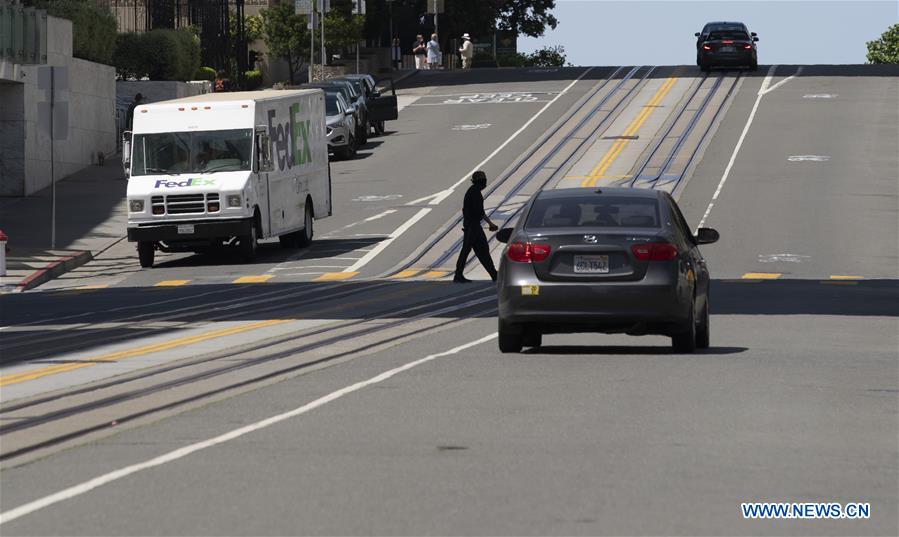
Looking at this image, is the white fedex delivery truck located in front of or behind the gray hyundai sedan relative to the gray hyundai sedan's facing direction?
in front

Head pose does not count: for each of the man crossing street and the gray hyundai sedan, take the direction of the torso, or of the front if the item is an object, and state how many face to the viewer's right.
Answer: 1

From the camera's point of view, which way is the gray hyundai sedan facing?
away from the camera

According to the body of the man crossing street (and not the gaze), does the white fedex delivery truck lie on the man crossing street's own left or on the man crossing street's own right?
on the man crossing street's own left

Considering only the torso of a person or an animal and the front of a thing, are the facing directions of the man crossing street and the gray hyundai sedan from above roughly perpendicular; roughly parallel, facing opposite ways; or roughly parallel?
roughly perpendicular

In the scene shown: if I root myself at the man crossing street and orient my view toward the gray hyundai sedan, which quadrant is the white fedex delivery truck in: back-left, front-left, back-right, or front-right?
back-right

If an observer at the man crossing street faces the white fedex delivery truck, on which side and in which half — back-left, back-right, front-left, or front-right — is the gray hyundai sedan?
back-left

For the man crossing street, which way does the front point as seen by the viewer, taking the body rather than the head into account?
to the viewer's right

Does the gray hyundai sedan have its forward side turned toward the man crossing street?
yes
